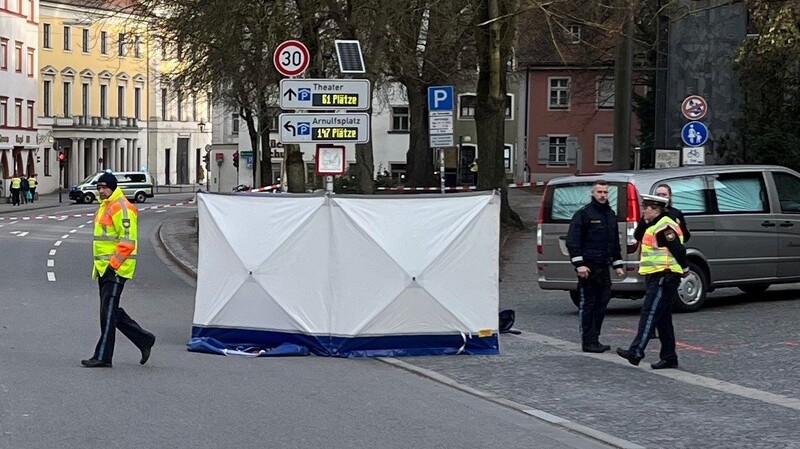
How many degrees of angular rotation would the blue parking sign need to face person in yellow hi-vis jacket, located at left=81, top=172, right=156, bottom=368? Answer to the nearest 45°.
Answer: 0° — it already faces them

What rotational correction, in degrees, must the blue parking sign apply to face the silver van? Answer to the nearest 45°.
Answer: approximately 45° to its left

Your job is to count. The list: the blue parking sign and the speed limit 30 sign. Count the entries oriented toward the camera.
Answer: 2

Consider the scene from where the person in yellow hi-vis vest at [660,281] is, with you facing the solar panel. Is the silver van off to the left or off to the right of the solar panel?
right

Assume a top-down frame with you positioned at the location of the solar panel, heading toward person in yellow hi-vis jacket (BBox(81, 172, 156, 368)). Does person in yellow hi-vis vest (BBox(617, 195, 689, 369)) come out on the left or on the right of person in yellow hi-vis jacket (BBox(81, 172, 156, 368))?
left

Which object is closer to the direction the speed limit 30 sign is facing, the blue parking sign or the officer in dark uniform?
the officer in dark uniform

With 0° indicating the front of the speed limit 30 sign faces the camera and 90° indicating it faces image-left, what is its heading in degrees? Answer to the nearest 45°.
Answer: approximately 0°

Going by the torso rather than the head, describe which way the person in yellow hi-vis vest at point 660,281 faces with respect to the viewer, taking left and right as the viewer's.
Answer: facing to the left of the viewer

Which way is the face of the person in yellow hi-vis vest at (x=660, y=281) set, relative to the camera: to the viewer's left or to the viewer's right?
to the viewer's left
